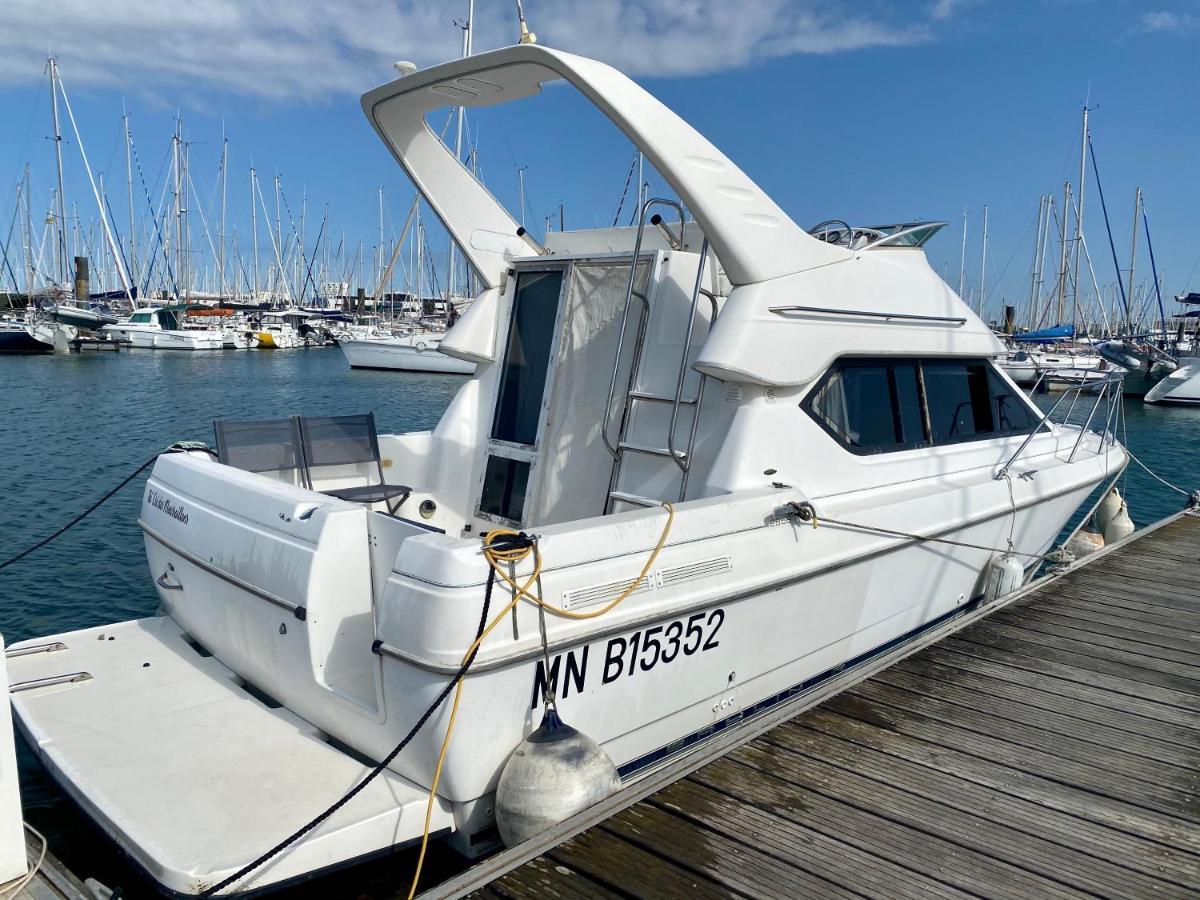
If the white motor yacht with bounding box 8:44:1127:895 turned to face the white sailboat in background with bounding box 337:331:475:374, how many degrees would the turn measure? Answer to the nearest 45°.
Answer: approximately 45° to its left

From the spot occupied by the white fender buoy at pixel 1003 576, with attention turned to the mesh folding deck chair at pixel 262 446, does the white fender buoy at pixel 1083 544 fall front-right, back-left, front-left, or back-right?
back-right

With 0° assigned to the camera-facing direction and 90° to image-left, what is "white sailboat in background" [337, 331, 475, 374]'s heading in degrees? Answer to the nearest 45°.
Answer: approximately 90°

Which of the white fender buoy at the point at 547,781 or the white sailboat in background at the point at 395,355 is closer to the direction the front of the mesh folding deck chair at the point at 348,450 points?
the white fender buoy

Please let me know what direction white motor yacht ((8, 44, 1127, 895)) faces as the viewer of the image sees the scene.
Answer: facing away from the viewer and to the right of the viewer

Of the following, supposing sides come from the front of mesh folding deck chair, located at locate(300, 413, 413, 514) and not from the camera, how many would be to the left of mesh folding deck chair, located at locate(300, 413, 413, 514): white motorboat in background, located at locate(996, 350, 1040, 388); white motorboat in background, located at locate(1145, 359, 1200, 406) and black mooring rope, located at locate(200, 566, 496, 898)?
2

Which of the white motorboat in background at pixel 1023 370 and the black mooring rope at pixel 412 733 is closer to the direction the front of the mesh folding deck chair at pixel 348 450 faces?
the black mooring rope

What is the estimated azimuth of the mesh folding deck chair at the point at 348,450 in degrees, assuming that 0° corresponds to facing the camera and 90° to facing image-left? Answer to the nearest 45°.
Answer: approximately 315°

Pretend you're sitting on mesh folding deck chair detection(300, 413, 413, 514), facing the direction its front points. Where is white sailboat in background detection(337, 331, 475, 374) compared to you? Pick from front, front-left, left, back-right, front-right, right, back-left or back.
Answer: back-left

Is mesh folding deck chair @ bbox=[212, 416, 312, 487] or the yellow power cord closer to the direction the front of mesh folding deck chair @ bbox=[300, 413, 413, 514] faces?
the yellow power cord

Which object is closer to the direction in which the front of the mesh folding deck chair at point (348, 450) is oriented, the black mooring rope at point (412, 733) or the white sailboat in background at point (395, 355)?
the black mooring rope

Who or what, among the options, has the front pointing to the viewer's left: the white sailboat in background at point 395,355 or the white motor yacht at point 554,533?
the white sailboat in background

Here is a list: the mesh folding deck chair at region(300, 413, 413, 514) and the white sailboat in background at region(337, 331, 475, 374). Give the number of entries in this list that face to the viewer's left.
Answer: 1
